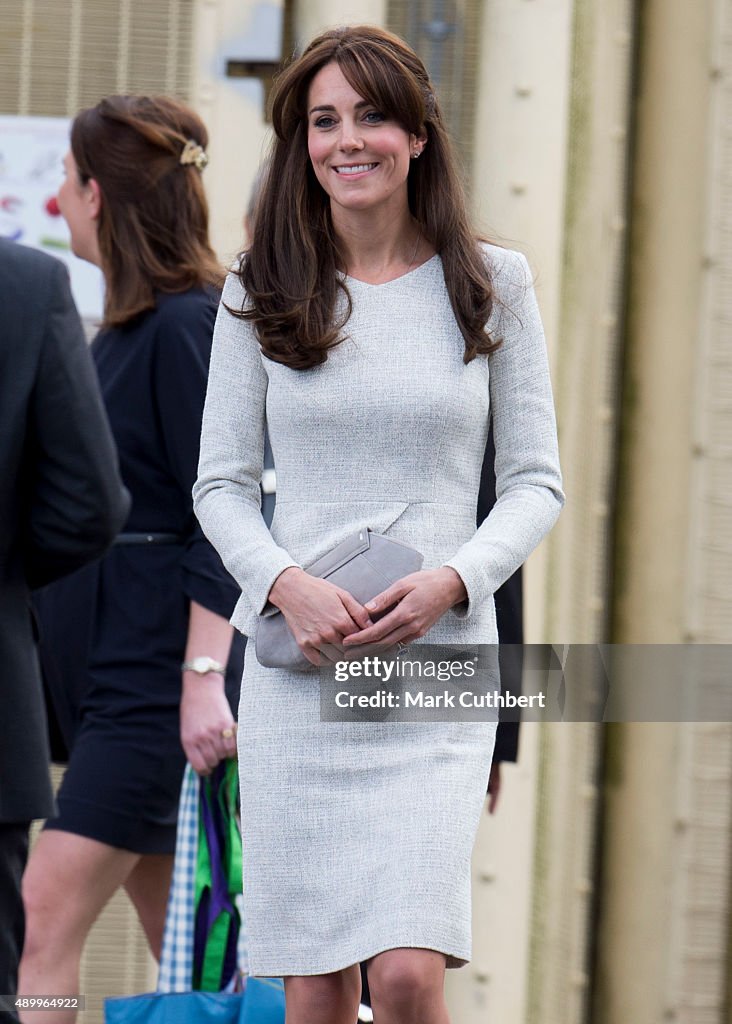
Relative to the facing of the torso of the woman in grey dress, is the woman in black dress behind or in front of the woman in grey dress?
behind

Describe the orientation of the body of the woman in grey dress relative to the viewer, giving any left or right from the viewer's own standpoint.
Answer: facing the viewer

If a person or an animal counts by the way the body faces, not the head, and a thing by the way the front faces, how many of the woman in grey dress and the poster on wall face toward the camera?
2

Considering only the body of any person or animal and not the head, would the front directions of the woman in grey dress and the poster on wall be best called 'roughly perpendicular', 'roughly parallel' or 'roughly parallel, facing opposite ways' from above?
roughly parallel

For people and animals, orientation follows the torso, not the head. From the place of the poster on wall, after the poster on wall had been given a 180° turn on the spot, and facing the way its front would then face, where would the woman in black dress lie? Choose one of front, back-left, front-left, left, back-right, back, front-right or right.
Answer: back

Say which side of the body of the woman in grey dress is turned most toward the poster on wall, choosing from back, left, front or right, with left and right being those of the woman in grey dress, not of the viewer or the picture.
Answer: back

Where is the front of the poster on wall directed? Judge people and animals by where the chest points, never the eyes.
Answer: toward the camera
